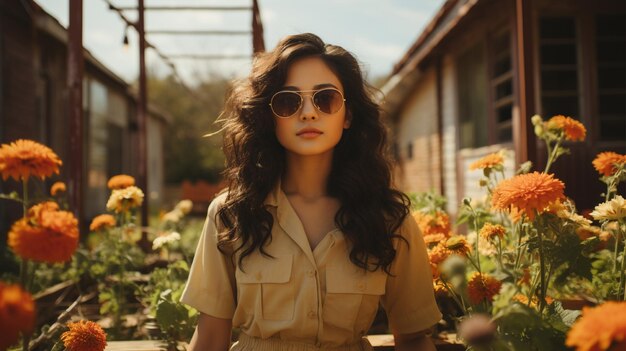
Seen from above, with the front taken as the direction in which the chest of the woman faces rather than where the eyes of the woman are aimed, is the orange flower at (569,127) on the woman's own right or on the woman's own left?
on the woman's own left

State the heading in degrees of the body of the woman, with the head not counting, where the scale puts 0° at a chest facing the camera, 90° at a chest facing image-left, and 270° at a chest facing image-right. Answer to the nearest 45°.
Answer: approximately 0°

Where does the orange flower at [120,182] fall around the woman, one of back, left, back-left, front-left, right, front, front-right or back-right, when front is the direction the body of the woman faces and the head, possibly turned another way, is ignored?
back-right

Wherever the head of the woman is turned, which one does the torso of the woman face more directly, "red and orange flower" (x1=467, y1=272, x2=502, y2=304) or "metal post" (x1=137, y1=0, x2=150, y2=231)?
the red and orange flower

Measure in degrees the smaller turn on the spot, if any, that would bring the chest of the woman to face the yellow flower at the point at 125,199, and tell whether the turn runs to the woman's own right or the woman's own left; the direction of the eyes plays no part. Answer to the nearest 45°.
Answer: approximately 135° to the woman's own right

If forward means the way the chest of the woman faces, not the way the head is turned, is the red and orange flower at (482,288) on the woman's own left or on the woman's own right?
on the woman's own left

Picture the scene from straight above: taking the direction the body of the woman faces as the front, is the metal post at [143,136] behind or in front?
behind

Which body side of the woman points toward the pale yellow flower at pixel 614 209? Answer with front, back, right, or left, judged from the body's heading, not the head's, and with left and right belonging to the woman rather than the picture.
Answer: left

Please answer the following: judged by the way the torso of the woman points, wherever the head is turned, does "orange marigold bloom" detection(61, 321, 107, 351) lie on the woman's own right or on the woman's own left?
on the woman's own right

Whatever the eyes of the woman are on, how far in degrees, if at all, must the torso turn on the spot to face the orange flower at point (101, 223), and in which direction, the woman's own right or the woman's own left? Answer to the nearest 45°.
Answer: approximately 135° to the woman's own right

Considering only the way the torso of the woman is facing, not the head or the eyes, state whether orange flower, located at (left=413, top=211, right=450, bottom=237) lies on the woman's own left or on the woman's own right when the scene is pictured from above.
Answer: on the woman's own left
